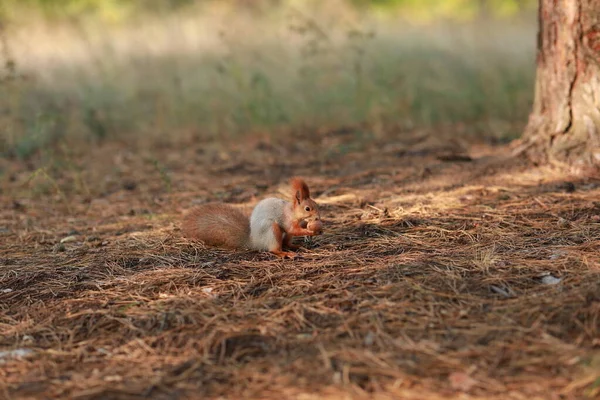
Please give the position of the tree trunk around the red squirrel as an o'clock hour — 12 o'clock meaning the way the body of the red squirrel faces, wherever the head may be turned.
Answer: The tree trunk is roughly at 11 o'clock from the red squirrel.

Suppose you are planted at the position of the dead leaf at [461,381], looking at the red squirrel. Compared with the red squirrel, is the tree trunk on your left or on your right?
right

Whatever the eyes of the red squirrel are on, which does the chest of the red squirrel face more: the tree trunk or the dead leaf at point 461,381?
the tree trunk

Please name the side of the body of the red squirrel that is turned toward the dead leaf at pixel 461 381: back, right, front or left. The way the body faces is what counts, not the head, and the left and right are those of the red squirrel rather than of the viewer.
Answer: right

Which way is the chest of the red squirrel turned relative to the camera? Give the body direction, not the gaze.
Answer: to the viewer's right
